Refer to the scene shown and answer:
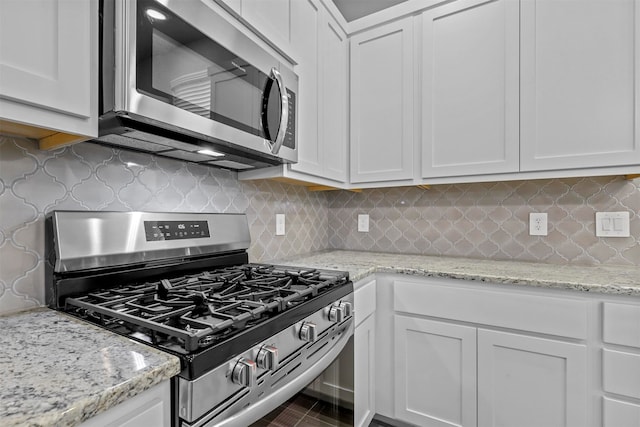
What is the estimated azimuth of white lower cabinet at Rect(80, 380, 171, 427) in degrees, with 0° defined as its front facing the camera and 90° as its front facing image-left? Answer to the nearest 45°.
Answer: approximately 315°

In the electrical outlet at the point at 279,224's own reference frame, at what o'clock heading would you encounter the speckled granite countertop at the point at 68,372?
The speckled granite countertop is roughly at 2 o'clock from the electrical outlet.

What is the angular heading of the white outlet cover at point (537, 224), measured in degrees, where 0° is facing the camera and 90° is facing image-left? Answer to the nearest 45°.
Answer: approximately 0°

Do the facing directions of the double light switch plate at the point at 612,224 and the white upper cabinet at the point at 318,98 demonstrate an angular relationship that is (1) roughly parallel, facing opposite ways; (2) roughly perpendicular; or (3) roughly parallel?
roughly perpendicular

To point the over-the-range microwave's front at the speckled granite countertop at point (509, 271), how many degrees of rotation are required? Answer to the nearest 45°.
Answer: approximately 45° to its left

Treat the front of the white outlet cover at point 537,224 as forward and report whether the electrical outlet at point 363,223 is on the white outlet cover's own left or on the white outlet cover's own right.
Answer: on the white outlet cover's own right

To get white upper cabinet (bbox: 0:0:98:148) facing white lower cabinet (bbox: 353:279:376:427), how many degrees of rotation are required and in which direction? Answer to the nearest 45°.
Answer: approximately 45° to its left

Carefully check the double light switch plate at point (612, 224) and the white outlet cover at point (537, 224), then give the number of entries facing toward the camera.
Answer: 2

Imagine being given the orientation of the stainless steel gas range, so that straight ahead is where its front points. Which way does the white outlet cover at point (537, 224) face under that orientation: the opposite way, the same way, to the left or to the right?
to the right
